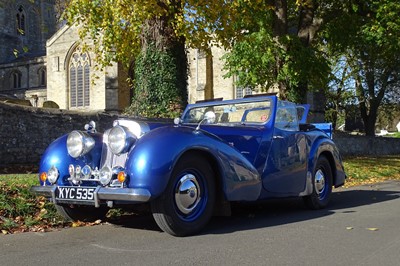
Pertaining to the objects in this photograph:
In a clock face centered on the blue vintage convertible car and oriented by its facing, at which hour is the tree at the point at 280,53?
The tree is roughly at 5 o'clock from the blue vintage convertible car.

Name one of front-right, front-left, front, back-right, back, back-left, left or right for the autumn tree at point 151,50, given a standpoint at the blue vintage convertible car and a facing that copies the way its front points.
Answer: back-right

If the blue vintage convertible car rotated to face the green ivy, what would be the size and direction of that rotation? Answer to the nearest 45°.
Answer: approximately 135° to its right

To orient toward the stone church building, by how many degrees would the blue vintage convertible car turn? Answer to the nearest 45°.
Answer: approximately 135° to its right

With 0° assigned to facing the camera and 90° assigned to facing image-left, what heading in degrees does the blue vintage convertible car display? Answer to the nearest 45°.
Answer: approximately 45°
